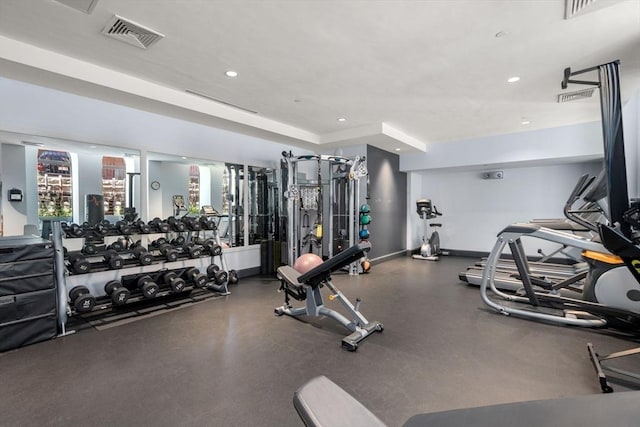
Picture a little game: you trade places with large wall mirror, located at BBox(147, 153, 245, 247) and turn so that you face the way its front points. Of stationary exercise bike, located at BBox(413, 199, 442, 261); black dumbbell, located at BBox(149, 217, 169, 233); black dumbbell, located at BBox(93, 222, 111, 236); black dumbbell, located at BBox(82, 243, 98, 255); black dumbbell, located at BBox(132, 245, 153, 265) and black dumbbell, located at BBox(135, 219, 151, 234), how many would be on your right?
5

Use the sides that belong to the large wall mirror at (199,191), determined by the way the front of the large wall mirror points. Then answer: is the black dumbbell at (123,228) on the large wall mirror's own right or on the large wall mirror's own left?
on the large wall mirror's own right

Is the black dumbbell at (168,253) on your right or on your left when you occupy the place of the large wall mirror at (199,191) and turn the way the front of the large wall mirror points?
on your right

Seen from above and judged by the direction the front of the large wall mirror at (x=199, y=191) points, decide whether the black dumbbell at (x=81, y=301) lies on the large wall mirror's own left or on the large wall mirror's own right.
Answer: on the large wall mirror's own right

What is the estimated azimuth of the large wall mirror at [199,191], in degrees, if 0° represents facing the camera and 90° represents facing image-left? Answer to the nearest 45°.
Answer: approximately 315°

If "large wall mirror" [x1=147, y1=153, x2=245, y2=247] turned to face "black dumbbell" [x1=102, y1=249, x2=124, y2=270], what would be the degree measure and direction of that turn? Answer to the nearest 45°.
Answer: approximately 90° to its right

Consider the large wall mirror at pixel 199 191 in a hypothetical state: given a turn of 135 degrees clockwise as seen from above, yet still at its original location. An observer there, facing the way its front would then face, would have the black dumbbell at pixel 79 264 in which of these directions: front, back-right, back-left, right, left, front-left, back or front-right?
front-left

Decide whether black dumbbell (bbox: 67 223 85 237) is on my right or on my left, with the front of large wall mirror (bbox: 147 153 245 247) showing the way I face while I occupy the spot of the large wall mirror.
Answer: on my right

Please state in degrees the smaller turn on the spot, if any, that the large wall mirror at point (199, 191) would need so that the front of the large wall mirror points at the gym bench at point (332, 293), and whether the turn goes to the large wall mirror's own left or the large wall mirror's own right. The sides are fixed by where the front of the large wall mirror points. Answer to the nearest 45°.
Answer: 0° — it already faces it

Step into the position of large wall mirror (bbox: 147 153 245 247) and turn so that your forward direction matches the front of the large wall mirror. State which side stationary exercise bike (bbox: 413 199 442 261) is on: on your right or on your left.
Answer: on your left
